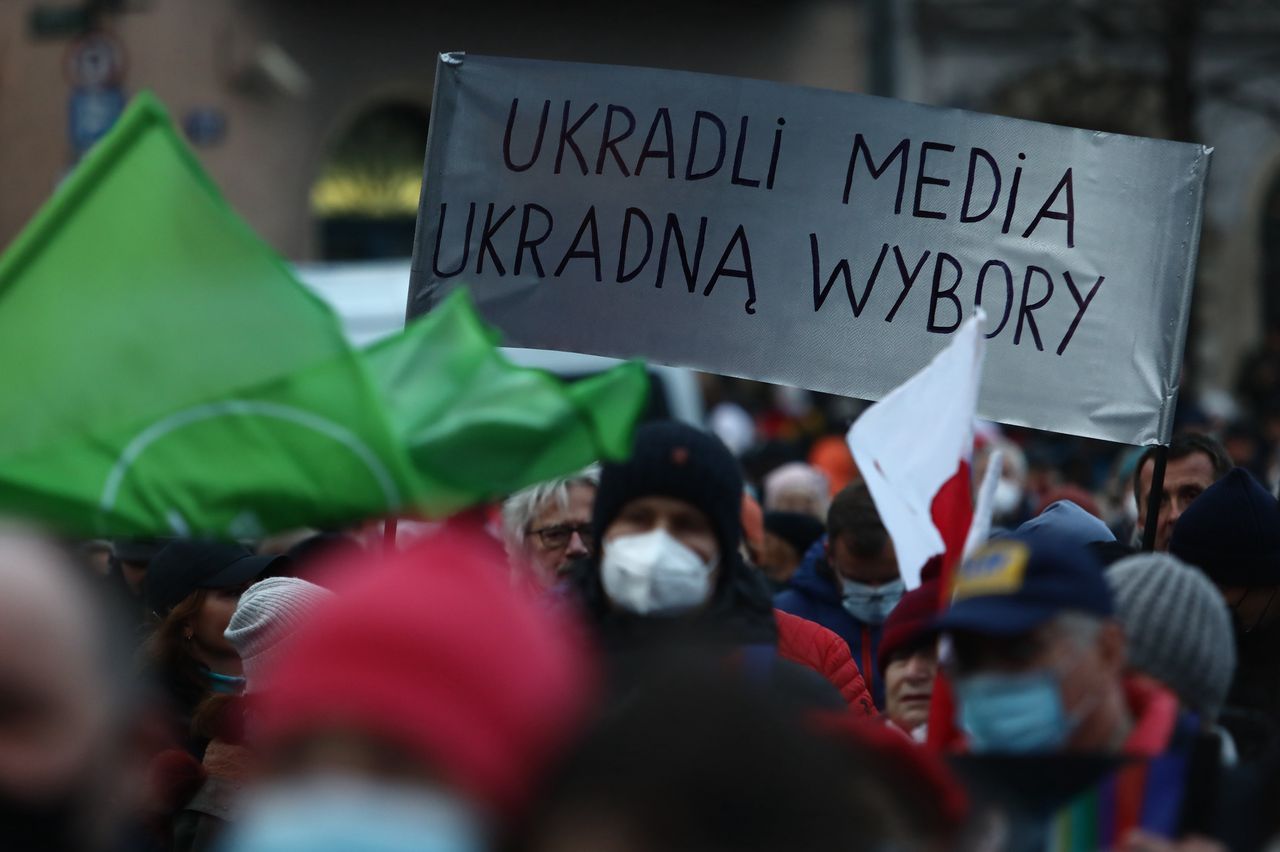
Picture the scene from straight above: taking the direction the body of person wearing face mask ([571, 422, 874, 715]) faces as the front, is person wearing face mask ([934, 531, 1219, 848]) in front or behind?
in front

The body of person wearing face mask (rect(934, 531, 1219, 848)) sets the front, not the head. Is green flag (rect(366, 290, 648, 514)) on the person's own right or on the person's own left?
on the person's own right

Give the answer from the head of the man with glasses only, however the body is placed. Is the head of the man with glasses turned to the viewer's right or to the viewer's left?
to the viewer's right

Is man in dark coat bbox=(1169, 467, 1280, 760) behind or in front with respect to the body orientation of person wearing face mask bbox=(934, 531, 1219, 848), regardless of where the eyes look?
behind

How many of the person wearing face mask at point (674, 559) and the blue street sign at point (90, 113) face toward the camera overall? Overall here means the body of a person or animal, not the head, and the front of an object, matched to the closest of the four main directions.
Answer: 2

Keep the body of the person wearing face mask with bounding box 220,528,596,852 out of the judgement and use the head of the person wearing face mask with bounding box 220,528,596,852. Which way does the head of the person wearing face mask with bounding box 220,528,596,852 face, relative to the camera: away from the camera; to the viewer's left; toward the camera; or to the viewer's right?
toward the camera

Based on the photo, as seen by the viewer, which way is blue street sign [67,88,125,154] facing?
toward the camera

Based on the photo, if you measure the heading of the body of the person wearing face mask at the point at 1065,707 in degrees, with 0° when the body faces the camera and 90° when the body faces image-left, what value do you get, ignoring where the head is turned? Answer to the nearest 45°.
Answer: approximately 45°

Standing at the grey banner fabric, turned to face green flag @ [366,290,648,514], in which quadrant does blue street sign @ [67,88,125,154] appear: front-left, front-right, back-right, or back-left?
back-right

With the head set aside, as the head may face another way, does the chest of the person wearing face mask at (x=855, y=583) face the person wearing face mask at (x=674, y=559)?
no

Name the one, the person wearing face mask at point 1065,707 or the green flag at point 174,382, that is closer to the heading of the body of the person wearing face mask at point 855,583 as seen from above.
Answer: the person wearing face mask

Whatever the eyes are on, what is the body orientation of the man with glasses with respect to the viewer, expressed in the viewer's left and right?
facing the viewer and to the right of the viewer

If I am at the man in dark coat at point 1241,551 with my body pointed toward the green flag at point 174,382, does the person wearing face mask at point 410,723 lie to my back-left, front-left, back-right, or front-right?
front-left

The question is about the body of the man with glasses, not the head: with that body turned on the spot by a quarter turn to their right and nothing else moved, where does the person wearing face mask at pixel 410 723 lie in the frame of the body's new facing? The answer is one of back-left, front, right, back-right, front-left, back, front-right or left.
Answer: front-left

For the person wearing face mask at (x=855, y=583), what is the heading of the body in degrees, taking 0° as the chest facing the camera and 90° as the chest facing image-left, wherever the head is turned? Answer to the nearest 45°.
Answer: approximately 315°
